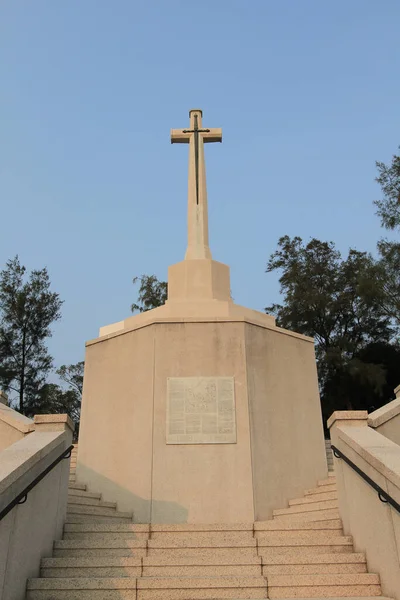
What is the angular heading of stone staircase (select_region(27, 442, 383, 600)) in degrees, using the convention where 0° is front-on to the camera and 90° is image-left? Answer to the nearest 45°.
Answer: approximately 0°

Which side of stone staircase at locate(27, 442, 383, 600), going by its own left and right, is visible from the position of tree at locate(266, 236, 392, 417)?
back

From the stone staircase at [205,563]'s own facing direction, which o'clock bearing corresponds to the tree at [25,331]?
The tree is roughly at 5 o'clock from the stone staircase.

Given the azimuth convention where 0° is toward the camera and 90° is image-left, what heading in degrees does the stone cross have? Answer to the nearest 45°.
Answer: approximately 0°

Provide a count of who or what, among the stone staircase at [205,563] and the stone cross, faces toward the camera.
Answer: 2
